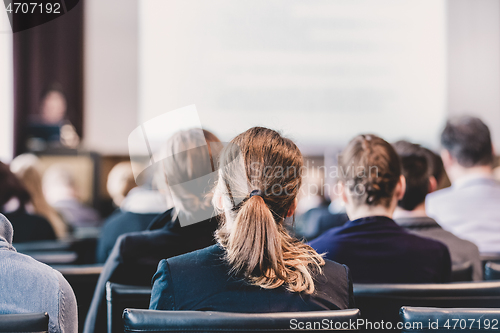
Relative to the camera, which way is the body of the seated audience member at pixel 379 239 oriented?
away from the camera

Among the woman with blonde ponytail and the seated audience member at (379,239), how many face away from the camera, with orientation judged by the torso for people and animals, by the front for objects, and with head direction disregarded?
2

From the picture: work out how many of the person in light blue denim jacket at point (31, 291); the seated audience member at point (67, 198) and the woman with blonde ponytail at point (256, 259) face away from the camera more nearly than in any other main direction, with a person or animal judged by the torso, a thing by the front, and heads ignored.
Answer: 3

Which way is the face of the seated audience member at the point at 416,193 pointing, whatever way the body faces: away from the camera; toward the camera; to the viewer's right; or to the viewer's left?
away from the camera

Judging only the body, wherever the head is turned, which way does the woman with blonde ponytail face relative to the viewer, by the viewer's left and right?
facing away from the viewer

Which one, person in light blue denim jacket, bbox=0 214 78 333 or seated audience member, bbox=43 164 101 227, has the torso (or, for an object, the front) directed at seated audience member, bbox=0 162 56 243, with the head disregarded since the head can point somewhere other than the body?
the person in light blue denim jacket

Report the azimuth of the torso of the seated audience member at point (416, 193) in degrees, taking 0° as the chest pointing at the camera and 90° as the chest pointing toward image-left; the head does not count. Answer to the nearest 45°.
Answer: approximately 180°

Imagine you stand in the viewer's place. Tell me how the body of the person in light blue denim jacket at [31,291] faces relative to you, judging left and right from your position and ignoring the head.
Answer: facing away from the viewer
